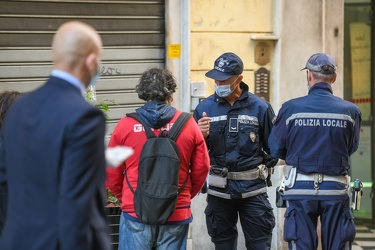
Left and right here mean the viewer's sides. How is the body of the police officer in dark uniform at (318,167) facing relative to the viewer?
facing away from the viewer

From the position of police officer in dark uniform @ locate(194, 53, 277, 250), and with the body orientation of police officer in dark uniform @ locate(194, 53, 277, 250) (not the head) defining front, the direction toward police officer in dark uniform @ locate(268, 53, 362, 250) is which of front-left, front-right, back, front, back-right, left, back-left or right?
front-left

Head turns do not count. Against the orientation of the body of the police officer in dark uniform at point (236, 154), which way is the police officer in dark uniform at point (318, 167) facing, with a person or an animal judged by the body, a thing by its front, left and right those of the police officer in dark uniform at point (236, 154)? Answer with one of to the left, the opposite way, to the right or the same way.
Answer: the opposite way

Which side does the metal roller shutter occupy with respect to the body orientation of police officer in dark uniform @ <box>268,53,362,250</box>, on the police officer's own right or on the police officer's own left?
on the police officer's own left

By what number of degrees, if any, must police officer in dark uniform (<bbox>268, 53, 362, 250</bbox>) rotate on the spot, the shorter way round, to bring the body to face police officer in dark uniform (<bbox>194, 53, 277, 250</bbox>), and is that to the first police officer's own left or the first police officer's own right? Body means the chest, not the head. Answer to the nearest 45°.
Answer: approximately 45° to the first police officer's own left

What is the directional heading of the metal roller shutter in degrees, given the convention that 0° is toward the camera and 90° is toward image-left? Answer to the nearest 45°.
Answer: approximately 0°

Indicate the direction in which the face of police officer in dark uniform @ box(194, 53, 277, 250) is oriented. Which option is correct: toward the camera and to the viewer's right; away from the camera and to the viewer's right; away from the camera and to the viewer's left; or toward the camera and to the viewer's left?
toward the camera and to the viewer's left

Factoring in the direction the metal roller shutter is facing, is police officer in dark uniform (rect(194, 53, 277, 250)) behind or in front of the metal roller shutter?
in front

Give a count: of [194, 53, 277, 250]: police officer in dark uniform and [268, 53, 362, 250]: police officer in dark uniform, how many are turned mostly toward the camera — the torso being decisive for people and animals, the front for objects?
1

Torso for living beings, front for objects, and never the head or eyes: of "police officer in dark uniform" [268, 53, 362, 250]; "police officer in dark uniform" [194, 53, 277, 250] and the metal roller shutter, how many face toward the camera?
2

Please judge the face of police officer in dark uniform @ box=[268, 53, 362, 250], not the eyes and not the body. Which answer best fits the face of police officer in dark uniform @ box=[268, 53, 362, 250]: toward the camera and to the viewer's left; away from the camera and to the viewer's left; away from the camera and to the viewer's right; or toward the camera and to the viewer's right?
away from the camera and to the viewer's left
